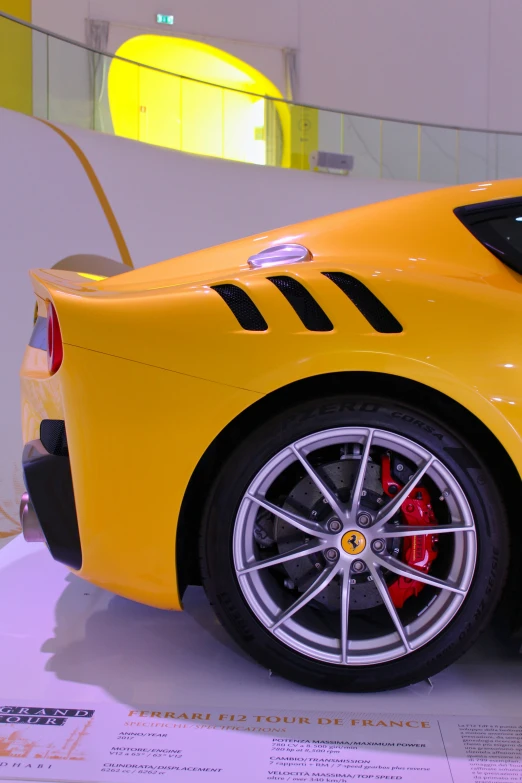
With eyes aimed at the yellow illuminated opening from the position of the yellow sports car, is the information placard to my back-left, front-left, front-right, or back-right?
back-left

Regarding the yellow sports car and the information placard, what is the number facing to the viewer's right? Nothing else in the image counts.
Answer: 1

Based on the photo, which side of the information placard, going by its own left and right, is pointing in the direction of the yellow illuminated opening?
back

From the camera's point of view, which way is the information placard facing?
toward the camera

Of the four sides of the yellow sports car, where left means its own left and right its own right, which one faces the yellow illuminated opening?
left

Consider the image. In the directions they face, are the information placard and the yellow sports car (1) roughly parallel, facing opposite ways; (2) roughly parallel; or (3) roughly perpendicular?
roughly perpendicular

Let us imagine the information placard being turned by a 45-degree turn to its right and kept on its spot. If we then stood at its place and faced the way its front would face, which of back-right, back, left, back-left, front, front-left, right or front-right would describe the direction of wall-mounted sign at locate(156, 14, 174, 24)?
back-right

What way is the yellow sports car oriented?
to the viewer's right

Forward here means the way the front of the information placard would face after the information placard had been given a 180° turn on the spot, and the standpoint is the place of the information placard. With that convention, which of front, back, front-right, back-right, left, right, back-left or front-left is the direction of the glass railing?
front

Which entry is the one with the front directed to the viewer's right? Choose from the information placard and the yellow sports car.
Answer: the yellow sports car
